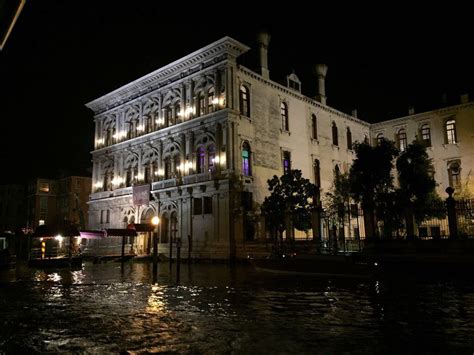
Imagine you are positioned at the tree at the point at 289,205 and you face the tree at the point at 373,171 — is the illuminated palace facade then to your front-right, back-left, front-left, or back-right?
back-left

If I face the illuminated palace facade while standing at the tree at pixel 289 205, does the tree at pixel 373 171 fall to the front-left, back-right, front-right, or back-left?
back-right

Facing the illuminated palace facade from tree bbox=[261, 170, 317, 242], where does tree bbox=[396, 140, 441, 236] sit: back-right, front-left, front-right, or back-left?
back-right

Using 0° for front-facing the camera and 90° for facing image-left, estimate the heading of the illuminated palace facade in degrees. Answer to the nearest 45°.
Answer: approximately 45°

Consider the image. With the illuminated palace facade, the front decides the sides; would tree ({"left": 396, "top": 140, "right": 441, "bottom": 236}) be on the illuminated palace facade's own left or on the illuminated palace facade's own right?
on the illuminated palace facade's own left

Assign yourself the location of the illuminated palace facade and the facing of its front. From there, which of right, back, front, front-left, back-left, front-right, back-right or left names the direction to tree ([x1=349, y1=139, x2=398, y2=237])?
left

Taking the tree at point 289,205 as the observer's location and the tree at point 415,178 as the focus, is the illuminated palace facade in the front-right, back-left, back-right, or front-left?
back-left

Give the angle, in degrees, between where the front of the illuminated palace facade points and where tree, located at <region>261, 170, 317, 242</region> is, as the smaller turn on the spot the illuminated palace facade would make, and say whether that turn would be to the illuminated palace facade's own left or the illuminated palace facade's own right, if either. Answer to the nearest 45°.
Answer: approximately 90° to the illuminated palace facade's own left
